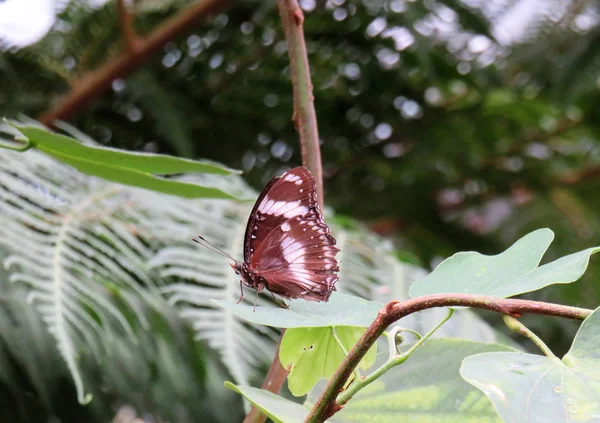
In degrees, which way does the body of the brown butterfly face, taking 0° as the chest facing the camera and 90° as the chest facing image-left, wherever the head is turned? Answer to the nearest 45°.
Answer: approximately 90°

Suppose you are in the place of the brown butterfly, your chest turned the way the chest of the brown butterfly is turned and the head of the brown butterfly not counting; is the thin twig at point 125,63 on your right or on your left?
on your right
